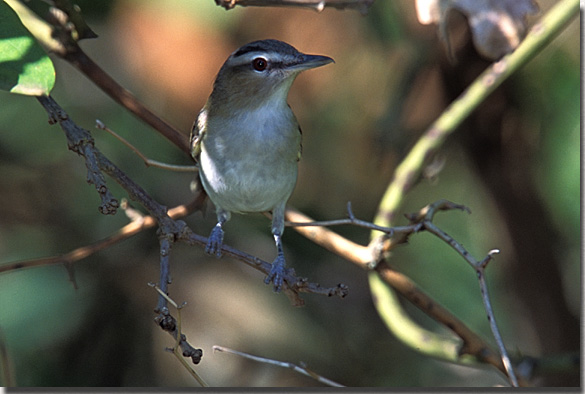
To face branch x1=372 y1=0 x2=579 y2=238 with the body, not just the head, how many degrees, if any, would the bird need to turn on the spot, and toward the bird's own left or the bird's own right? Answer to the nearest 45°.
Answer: approximately 90° to the bird's own left

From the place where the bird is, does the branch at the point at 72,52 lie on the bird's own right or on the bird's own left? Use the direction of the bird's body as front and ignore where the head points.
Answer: on the bird's own right

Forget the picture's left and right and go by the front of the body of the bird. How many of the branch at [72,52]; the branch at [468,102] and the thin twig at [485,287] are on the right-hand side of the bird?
1

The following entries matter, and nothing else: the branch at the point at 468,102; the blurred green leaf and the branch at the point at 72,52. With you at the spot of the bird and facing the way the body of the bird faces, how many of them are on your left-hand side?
1

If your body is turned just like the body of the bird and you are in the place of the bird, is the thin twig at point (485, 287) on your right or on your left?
on your left

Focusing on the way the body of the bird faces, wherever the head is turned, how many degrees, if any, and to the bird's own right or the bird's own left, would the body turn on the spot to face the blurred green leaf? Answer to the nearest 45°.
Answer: approximately 45° to the bird's own right

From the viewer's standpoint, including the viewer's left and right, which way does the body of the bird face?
facing the viewer
